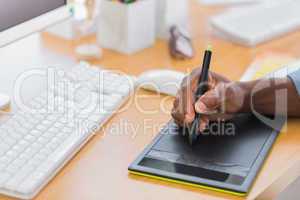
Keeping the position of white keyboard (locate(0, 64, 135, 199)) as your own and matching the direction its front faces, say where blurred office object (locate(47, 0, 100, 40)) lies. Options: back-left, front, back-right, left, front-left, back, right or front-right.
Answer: back-left

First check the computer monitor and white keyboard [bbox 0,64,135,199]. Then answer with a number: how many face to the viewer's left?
0

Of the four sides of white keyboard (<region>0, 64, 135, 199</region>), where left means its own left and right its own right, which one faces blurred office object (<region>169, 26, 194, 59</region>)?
left

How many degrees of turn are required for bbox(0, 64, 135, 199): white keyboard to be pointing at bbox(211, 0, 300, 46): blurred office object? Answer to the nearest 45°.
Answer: approximately 90° to its left

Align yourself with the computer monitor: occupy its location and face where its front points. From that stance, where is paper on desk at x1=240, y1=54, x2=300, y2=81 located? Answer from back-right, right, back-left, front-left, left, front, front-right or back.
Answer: front-left

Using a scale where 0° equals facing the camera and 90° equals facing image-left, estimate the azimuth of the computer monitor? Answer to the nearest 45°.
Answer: approximately 315°

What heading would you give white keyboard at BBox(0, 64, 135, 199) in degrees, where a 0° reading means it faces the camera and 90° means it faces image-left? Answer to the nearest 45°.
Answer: approximately 315°
